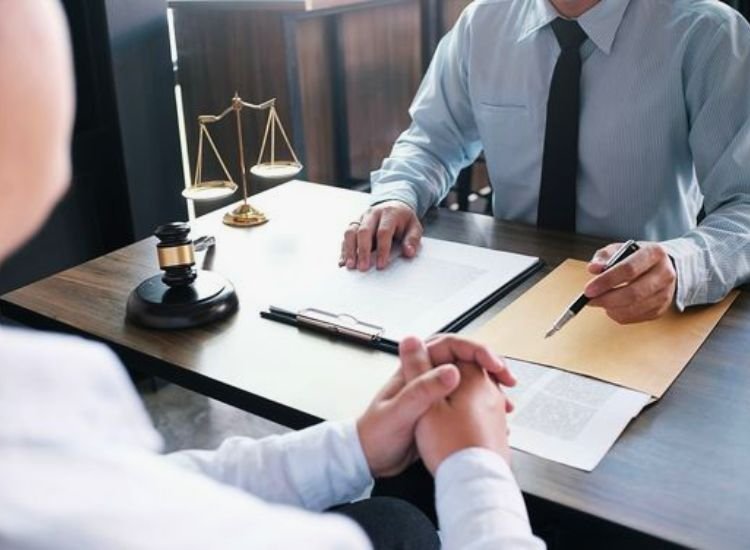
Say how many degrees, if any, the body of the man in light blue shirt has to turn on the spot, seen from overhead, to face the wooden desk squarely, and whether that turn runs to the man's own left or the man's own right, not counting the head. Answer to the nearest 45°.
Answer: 0° — they already face it

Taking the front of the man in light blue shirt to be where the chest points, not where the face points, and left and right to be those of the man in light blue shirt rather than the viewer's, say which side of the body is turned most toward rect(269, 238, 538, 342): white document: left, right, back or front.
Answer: front

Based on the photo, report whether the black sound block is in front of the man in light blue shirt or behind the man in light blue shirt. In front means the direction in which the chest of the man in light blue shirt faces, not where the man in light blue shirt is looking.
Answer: in front

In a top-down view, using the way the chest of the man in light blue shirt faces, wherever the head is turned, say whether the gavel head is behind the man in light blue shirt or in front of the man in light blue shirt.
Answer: in front

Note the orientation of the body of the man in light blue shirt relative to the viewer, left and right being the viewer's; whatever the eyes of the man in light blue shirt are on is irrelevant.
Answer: facing the viewer and to the left of the viewer

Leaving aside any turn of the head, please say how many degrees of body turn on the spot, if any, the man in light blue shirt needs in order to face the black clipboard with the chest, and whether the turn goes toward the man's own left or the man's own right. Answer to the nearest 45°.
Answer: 0° — they already face it

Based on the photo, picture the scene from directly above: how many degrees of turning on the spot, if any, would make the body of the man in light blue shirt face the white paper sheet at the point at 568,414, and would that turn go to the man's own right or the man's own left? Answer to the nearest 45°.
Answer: approximately 45° to the man's own left

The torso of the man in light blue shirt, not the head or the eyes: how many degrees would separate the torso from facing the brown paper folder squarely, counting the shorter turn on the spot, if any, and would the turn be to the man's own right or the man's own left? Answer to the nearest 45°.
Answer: approximately 45° to the man's own left
